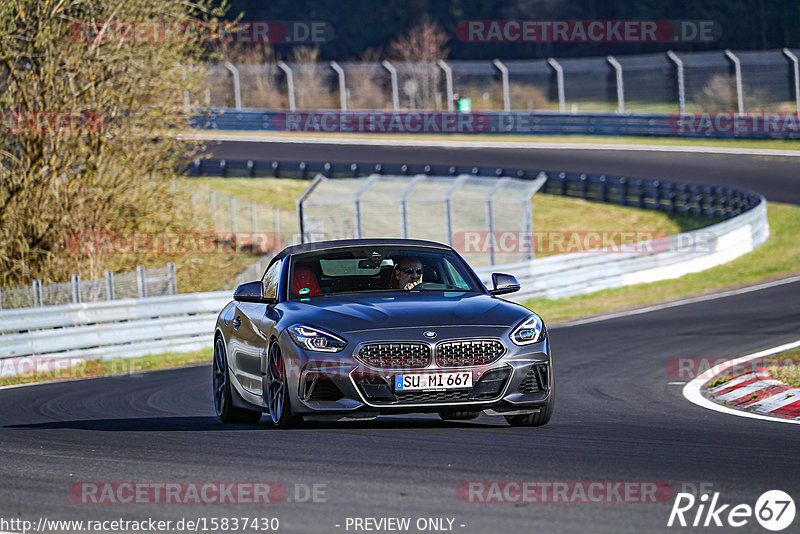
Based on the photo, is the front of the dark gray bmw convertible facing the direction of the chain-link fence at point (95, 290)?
no

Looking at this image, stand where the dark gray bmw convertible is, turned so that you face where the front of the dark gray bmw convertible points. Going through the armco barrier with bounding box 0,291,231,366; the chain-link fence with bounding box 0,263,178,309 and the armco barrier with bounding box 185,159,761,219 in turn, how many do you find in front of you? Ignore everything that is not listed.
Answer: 0

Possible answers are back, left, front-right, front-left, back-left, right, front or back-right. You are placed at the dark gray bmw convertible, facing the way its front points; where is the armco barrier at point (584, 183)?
back-left

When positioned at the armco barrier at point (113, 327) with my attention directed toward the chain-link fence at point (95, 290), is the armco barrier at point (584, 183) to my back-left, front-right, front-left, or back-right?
front-right

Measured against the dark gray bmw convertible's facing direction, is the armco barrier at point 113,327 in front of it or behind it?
behind
